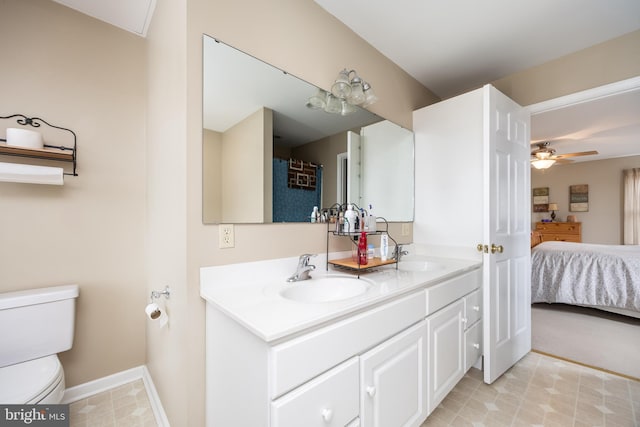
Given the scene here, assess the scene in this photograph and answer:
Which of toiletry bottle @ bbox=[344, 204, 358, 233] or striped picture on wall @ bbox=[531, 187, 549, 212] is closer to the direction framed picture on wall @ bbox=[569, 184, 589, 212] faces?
the toiletry bottle

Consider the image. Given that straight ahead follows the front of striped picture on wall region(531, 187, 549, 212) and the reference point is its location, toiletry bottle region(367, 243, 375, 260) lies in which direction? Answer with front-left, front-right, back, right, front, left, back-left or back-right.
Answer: front

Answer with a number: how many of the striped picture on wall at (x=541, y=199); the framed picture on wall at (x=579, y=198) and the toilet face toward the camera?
3

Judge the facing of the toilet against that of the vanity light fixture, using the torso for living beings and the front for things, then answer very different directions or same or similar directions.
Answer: same or similar directions

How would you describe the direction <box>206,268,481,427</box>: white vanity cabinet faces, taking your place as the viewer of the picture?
facing the viewer and to the right of the viewer

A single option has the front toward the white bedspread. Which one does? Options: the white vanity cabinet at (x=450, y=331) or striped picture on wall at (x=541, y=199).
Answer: the striped picture on wall

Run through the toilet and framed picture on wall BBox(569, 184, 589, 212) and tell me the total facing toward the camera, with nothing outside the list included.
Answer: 2

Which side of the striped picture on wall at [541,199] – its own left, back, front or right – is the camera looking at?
front

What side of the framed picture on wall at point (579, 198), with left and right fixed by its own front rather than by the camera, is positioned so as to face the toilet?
front

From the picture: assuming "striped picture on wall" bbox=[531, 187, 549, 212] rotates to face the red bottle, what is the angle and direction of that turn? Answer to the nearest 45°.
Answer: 0° — it already faces it

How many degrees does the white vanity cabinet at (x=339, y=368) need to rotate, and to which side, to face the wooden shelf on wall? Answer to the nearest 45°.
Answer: approximately 135° to its right

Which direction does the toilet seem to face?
toward the camera

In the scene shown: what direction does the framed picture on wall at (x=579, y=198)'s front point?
toward the camera
